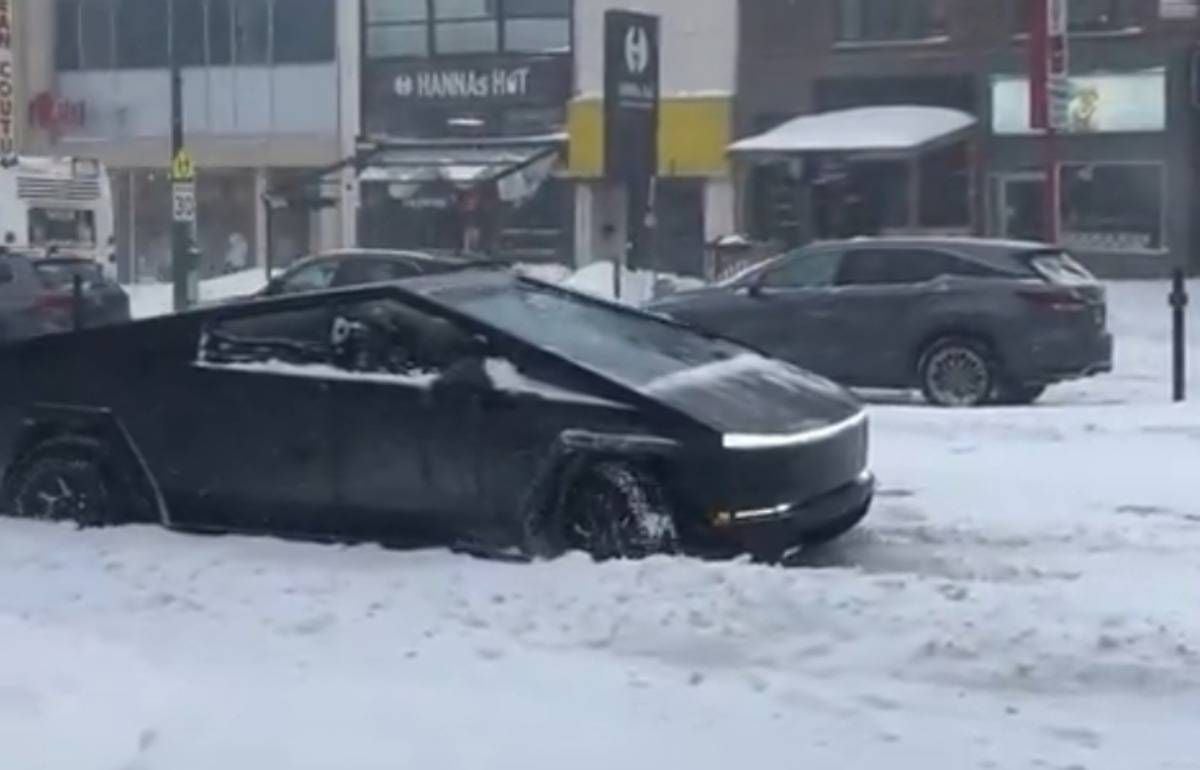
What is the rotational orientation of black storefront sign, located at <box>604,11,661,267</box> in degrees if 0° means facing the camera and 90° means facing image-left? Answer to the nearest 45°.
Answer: approximately 0°

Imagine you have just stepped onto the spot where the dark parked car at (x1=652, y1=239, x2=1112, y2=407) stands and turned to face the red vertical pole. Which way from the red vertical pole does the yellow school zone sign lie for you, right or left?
left

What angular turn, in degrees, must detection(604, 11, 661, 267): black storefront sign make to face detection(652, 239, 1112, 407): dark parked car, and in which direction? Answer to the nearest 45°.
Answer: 0° — it already faces it

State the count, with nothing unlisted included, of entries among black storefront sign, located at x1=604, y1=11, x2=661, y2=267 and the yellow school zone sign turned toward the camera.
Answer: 2

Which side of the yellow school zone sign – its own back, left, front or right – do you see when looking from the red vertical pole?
left

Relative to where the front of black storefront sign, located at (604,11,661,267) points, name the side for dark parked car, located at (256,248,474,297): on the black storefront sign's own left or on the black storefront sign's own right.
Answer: on the black storefront sign's own right
